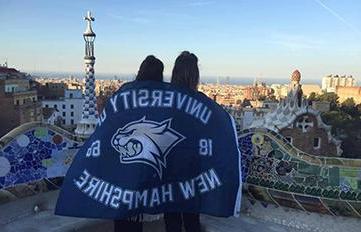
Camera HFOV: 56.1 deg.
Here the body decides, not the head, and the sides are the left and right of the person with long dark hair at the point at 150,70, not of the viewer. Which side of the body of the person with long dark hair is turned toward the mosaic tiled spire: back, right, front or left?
front

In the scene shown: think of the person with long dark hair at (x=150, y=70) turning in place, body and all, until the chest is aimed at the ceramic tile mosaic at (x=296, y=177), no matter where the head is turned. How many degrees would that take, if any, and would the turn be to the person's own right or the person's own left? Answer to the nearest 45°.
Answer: approximately 45° to the person's own right

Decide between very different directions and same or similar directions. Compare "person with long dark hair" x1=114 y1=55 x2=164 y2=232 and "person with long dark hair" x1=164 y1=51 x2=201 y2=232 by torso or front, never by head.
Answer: same or similar directions

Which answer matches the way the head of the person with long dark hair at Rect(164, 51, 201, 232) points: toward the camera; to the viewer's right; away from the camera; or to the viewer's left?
away from the camera

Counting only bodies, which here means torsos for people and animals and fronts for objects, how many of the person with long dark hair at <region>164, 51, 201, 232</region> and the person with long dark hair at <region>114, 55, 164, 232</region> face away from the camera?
2

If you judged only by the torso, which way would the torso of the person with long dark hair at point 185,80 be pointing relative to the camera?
away from the camera

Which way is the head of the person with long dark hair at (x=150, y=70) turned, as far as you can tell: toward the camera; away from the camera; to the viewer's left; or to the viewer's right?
away from the camera

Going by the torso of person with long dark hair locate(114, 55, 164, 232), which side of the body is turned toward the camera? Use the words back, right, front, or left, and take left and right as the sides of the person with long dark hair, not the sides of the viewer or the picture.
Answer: back

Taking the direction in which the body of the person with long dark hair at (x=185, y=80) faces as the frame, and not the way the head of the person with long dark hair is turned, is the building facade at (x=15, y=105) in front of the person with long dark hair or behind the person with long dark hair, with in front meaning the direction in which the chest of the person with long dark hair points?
in front

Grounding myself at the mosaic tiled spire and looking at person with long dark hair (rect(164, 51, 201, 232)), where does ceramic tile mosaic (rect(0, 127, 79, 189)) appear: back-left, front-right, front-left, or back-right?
front-right
